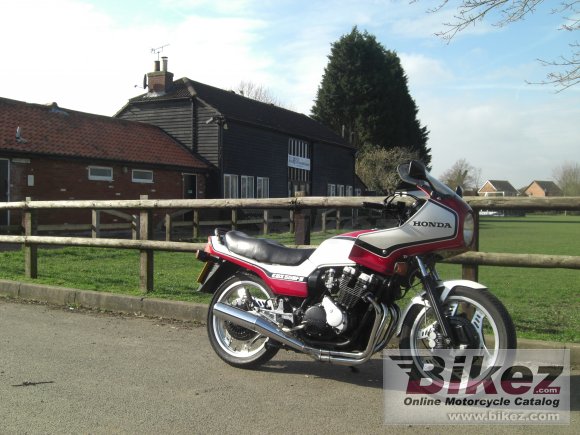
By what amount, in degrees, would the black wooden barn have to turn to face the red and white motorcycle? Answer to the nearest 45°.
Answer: approximately 45° to its right

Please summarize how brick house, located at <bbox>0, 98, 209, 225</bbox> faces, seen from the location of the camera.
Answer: facing the viewer and to the right of the viewer

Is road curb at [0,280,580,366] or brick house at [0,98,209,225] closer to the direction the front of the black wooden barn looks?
the road curb

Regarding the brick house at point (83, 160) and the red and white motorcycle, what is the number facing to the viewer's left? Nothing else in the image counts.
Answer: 0

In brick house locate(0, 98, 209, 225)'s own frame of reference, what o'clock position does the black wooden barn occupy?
The black wooden barn is roughly at 9 o'clock from the brick house.

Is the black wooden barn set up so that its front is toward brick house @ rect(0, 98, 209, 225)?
no

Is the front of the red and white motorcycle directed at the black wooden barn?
no

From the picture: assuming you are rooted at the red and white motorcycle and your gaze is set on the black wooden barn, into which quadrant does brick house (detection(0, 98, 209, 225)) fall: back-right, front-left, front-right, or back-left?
front-left

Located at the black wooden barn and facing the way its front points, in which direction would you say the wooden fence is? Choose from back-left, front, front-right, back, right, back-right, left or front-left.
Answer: front-right

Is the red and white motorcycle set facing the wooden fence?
no

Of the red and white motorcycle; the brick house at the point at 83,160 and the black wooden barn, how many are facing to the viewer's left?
0

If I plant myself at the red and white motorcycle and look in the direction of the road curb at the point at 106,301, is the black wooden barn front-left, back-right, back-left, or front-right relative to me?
front-right

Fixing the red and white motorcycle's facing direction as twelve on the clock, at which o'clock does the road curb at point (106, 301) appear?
The road curb is roughly at 6 o'clock from the red and white motorcycle.

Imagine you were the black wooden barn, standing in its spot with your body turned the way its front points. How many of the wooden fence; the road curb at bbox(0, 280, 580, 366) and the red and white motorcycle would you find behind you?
0

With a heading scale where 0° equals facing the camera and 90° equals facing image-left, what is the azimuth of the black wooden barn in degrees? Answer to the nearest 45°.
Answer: approximately 315°

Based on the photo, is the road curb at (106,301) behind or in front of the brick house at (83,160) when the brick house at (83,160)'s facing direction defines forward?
in front

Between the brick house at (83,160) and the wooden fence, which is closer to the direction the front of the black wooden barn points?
the wooden fence
